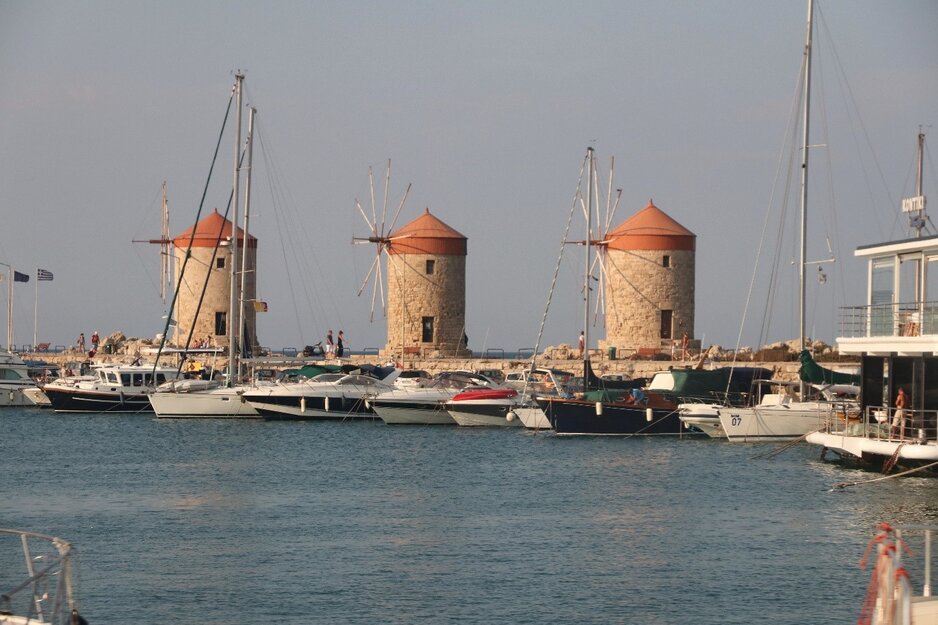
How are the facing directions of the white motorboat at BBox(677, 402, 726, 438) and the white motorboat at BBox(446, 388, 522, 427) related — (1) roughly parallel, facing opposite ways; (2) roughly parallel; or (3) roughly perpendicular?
roughly parallel

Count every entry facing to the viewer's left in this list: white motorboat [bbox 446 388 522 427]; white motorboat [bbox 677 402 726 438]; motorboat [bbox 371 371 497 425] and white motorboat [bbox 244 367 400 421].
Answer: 4

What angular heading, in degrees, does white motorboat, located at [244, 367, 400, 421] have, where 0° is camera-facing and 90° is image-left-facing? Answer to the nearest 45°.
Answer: approximately 90°

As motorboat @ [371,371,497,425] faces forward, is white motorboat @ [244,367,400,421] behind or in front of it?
in front

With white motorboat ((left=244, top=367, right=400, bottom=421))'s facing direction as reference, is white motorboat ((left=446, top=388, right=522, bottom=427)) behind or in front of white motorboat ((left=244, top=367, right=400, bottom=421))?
behind

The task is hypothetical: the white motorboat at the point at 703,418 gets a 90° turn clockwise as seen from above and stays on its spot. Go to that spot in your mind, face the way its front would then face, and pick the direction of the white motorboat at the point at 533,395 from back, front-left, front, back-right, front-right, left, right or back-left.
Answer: front-left

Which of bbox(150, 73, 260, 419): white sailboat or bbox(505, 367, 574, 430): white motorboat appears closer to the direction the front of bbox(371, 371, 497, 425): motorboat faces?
the white sailboat

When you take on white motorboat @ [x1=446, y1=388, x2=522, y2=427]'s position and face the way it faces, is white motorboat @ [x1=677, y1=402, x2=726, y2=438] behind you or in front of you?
behind

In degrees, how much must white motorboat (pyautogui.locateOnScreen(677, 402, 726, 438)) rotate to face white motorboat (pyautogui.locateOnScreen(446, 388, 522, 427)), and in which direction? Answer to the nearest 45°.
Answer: approximately 45° to its right

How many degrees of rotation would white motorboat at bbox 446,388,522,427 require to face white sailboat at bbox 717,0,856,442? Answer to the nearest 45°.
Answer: approximately 135° to its left

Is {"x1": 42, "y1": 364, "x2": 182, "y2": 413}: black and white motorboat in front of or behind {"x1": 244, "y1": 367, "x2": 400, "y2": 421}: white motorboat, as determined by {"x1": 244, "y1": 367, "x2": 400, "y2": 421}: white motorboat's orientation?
in front

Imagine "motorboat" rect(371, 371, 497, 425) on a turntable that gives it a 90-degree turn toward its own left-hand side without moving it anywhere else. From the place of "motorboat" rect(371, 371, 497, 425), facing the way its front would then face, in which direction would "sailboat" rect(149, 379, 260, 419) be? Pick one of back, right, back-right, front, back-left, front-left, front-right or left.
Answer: right

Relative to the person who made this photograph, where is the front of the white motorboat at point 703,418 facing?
facing to the left of the viewer

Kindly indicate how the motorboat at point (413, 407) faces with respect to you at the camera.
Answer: facing to the left of the viewer

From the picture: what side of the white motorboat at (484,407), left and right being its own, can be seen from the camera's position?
left

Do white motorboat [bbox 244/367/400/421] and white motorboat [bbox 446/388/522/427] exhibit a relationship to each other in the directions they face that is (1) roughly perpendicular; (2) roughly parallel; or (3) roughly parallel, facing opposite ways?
roughly parallel

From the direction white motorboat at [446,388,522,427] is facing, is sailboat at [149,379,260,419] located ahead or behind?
ahead

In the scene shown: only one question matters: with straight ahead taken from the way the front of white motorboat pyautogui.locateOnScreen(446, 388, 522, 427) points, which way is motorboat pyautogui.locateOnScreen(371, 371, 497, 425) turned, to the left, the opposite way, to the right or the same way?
the same way

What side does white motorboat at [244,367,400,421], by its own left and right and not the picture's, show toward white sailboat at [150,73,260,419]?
front

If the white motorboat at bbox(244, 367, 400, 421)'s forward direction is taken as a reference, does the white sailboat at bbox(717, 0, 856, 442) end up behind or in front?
behind
